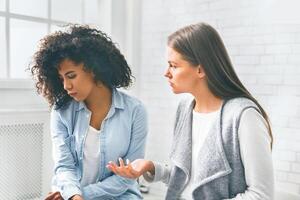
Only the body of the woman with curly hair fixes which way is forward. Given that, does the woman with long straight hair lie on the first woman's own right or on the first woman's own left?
on the first woman's own left

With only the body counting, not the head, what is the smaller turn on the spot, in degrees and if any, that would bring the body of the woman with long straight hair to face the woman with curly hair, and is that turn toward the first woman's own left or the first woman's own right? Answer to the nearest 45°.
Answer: approximately 90° to the first woman's own right

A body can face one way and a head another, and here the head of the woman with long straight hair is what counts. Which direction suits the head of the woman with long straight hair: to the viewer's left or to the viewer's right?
to the viewer's left

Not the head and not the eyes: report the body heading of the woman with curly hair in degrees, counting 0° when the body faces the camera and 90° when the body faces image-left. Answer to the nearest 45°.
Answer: approximately 45°

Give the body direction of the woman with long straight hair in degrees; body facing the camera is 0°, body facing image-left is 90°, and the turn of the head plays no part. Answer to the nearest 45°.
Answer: approximately 45°

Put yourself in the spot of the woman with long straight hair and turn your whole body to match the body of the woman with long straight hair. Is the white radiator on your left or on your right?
on your right
